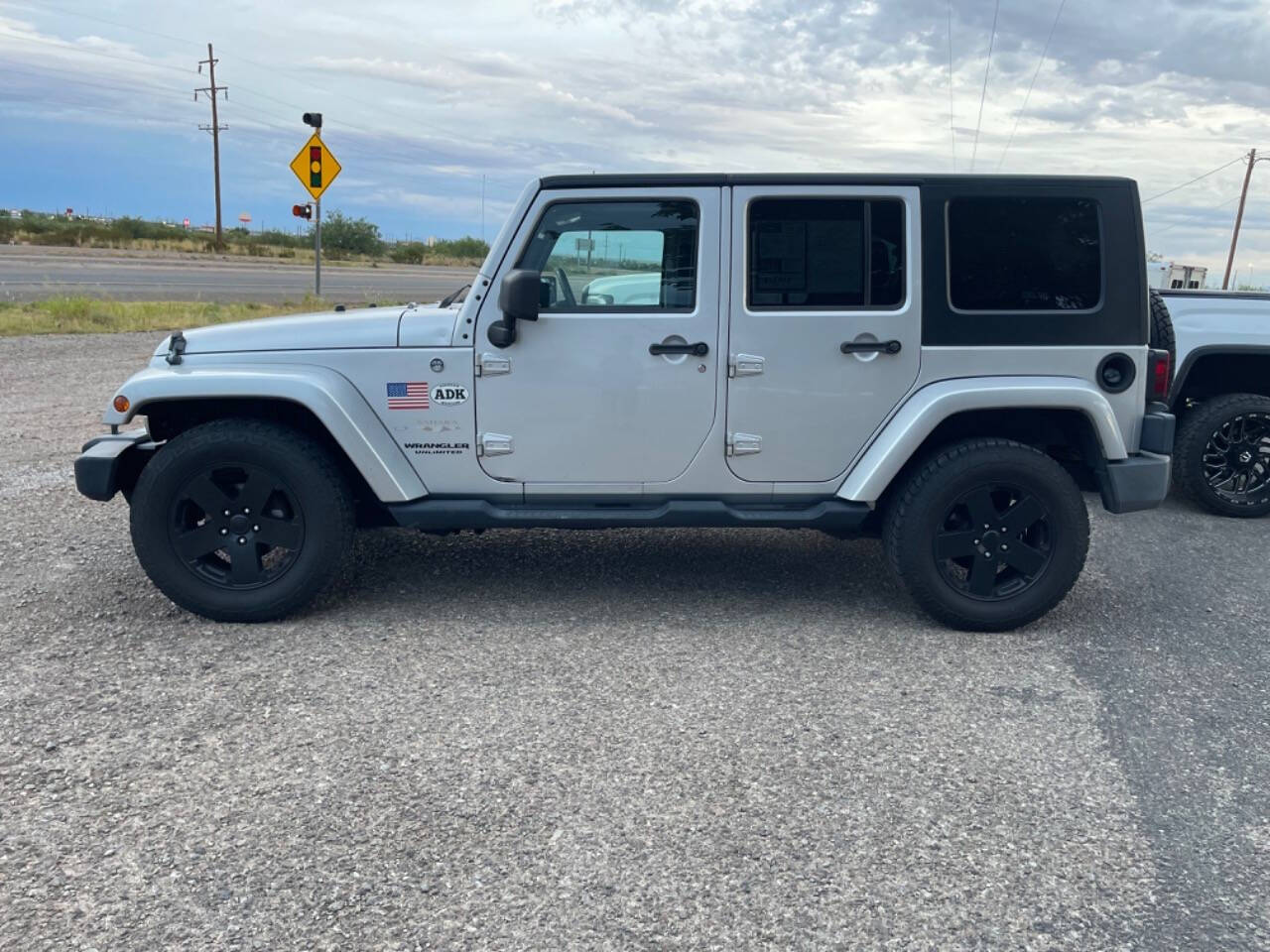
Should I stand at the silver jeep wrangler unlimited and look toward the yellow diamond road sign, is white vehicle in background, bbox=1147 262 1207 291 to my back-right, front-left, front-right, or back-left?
front-right

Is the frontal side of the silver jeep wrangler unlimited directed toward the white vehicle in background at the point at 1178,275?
no

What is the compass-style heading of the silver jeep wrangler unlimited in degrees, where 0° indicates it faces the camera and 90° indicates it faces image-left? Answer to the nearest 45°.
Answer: approximately 90°

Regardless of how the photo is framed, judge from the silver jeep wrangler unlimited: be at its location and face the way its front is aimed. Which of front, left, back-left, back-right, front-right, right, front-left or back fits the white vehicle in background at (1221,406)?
back-right

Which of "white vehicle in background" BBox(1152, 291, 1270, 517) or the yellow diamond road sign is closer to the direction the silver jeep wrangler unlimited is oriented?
the yellow diamond road sign

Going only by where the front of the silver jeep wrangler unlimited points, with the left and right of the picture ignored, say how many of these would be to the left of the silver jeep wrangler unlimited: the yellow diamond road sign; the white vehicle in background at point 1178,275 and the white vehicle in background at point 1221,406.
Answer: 0

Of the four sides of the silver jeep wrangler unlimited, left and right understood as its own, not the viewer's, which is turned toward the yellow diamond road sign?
right

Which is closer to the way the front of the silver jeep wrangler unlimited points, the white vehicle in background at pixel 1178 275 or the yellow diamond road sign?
the yellow diamond road sign
